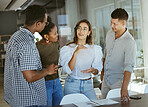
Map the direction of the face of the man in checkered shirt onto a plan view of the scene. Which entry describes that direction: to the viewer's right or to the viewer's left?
to the viewer's right

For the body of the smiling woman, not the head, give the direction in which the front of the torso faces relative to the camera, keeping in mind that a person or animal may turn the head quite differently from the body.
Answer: toward the camera

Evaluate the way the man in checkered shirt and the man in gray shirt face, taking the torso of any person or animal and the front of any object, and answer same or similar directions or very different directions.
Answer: very different directions

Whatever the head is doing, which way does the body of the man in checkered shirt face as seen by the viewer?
to the viewer's right

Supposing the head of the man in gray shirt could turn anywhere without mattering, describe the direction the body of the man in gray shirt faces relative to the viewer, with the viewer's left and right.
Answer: facing the viewer and to the left of the viewer

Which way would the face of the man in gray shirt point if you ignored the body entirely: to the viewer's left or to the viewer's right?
to the viewer's left

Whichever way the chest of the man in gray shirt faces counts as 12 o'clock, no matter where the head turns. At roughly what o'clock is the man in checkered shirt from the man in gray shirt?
The man in checkered shirt is roughly at 12 o'clock from the man in gray shirt.

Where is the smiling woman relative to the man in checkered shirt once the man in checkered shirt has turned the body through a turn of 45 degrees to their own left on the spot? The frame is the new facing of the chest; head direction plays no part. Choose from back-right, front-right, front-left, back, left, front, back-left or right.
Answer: front

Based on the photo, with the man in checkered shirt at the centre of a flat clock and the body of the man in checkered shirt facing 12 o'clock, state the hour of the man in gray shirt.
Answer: The man in gray shirt is roughly at 11 o'clock from the man in checkered shirt.

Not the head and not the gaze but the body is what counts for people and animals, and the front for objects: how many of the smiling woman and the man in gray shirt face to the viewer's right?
0
